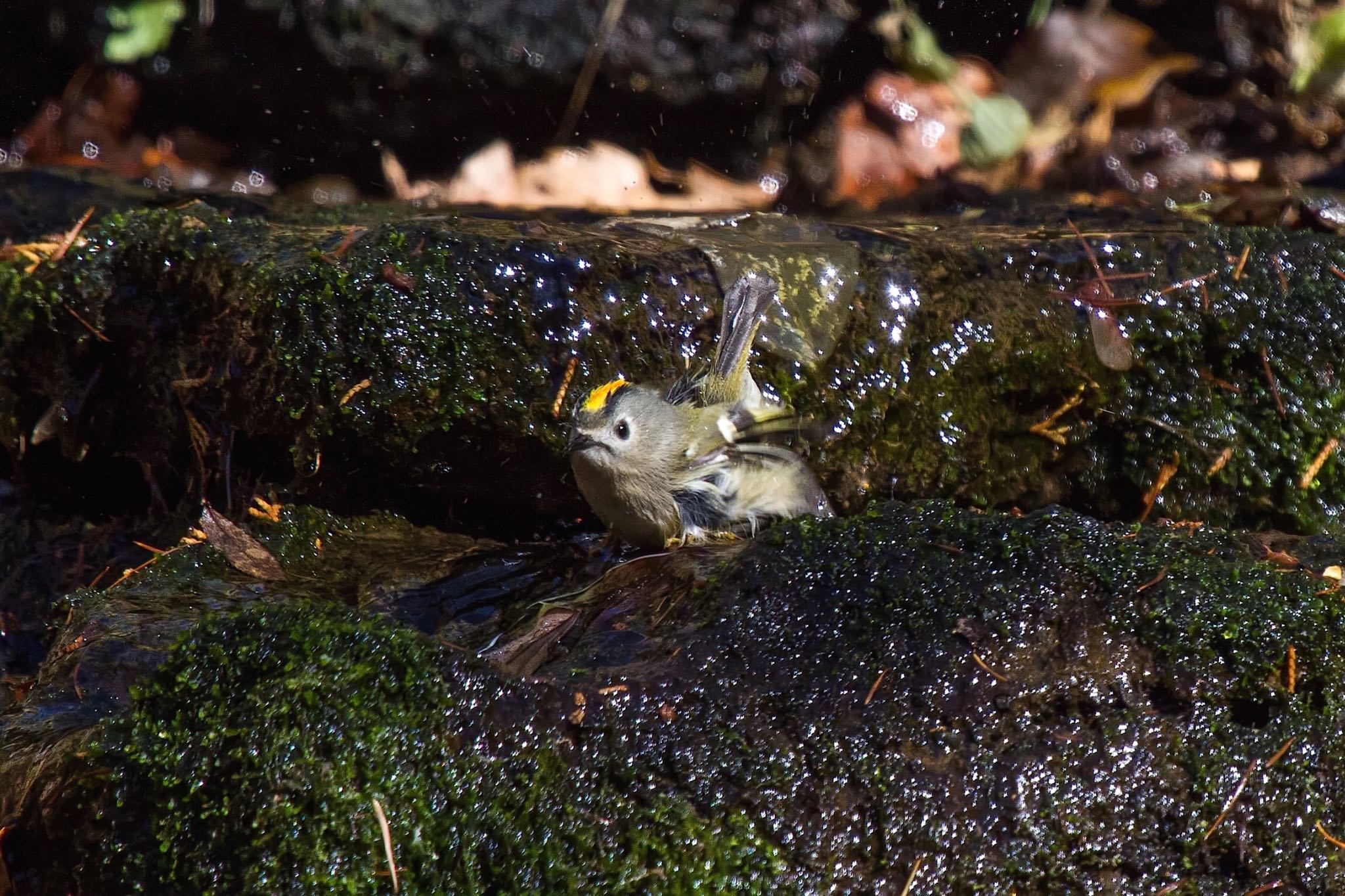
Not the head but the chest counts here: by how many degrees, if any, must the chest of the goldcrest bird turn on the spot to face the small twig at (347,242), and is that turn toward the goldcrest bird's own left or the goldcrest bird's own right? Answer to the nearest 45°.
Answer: approximately 45° to the goldcrest bird's own right

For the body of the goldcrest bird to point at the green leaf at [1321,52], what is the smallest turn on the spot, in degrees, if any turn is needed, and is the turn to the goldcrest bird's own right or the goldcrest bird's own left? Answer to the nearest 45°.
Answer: approximately 180°

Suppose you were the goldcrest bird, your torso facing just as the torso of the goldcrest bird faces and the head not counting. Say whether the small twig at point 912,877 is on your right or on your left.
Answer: on your left

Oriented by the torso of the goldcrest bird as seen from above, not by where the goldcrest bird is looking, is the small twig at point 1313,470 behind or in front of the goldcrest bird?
behind

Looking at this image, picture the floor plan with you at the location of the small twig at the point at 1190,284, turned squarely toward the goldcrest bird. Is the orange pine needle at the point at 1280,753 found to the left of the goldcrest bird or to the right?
left

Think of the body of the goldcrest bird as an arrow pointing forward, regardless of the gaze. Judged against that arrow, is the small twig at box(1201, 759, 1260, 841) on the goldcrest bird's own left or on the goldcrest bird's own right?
on the goldcrest bird's own left

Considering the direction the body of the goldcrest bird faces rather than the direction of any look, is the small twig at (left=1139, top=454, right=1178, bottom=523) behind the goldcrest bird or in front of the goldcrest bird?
behind

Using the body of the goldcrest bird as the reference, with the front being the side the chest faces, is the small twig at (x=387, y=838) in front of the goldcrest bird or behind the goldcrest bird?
in front

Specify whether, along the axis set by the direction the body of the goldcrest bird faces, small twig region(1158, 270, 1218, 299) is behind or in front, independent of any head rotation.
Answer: behind

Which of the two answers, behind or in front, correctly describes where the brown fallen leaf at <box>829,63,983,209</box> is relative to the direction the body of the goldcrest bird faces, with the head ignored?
behind

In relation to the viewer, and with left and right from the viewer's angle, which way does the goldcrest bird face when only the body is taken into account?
facing the viewer and to the left of the viewer

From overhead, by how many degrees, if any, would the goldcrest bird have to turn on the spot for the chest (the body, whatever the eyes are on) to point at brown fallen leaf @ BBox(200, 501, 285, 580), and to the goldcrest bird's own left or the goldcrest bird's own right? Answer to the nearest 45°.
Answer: approximately 45° to the goldcrest bird's own right

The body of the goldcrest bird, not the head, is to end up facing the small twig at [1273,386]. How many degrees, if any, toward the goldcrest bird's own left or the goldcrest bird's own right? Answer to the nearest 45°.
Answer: approximately 135° to the goldcrest bird's own left
